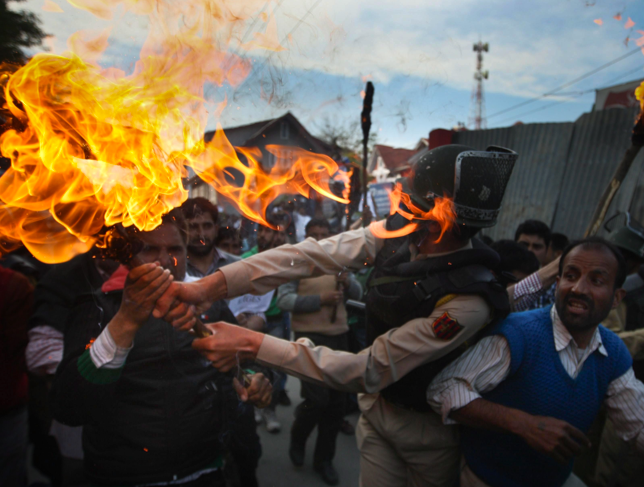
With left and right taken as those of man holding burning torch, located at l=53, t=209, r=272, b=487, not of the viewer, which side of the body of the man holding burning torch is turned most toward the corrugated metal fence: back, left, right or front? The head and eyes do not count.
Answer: left

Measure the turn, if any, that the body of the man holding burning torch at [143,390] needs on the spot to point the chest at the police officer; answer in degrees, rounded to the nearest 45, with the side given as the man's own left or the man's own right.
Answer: approximately 45° to the man's own left

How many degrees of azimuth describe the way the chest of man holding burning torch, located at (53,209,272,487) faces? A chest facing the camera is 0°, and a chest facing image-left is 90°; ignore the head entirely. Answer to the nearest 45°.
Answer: approximately 315°

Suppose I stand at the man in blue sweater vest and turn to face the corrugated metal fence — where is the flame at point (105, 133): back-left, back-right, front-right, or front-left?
back-left

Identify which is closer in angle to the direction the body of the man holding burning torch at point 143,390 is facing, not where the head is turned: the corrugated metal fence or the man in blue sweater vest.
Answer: the man in blue sweater vest
